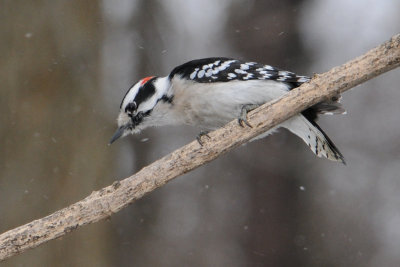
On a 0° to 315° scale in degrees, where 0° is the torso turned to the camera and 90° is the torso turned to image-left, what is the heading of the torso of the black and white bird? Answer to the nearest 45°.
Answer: approximately 90°
